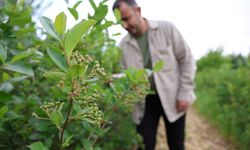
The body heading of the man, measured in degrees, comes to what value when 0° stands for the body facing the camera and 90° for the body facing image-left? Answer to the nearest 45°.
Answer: approximately 45°

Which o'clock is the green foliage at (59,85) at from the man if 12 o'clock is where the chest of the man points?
The green foliage is roughly at 11 o'clock from the man.
